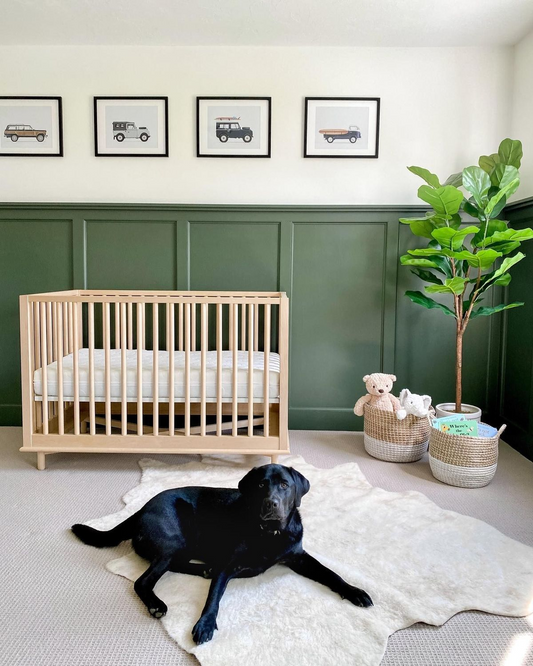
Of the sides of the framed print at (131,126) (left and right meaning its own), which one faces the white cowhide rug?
front

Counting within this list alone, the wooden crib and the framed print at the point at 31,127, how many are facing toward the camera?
2

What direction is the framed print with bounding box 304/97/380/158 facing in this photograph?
toward the camera

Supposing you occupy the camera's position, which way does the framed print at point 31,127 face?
facing the viewer

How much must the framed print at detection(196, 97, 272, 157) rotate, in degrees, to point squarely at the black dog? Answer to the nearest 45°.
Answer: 0° — it already faces it

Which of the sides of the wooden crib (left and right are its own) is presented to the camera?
front

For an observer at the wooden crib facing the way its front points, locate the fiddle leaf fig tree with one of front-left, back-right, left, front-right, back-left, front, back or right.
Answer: left

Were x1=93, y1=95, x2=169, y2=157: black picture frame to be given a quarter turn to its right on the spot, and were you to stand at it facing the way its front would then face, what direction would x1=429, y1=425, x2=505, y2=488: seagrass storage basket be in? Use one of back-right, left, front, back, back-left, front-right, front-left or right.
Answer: back-left

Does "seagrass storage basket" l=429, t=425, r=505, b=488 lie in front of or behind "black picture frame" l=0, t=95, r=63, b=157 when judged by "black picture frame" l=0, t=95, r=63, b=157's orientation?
in front

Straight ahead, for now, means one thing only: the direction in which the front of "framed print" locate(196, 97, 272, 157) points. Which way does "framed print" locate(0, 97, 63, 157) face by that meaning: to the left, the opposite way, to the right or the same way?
the same way

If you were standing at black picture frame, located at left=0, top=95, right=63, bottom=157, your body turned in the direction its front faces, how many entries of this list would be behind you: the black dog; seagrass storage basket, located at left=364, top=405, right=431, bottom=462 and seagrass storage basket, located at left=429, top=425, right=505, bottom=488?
0
